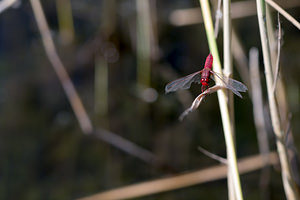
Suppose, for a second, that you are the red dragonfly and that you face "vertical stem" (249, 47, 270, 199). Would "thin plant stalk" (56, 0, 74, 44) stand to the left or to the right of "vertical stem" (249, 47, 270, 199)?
left

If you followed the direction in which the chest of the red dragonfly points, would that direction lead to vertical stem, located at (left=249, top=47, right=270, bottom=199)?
no

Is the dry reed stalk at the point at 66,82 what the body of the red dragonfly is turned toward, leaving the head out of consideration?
no

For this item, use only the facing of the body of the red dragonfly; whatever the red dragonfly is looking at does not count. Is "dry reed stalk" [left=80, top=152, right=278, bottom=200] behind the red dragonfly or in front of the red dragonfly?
behind
